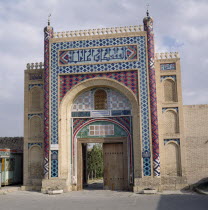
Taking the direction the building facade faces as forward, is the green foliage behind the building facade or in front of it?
behind

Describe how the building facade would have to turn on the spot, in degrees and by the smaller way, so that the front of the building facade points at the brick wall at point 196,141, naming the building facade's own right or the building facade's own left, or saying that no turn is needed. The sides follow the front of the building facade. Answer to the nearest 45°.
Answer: approximately 90° to the building facade's own left

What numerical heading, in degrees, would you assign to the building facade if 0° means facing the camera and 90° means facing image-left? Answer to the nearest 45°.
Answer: approximately 0°

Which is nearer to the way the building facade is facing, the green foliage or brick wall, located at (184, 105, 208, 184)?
the brick wall
